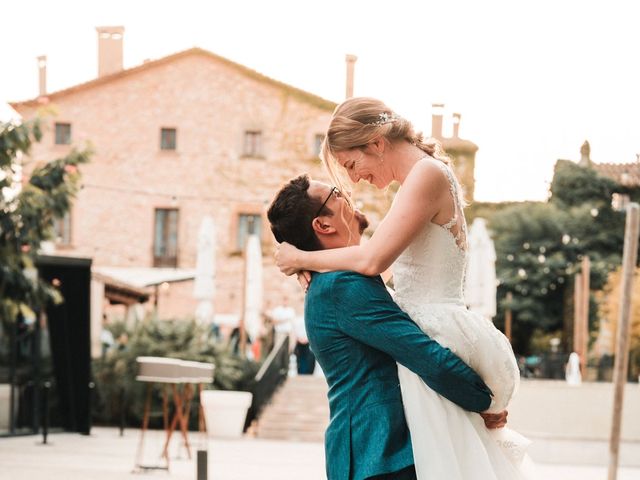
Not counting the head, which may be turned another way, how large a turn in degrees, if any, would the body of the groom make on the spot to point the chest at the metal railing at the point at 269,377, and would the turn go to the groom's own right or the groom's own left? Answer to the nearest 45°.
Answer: approximately 90° to the groom's own left

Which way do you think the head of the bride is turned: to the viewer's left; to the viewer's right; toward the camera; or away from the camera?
to the viewer's left

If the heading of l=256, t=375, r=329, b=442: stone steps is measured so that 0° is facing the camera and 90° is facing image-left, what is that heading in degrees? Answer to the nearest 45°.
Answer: approximately 0°

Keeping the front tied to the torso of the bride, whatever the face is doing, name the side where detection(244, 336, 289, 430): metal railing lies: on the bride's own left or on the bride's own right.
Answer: on the bride's own right

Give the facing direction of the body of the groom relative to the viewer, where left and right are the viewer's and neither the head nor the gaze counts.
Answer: facing to the right of the viewer

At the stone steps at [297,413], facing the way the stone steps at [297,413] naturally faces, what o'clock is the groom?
The groom is roughly at 12 o'clock from the stone steps.

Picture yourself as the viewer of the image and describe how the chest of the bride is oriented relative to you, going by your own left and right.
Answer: facing to the left of the viewer

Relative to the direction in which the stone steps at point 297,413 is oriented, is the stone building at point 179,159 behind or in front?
behind

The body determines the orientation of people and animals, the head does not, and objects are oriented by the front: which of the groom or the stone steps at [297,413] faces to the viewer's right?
the groom

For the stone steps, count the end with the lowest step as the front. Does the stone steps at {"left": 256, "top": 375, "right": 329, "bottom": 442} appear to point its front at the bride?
yes

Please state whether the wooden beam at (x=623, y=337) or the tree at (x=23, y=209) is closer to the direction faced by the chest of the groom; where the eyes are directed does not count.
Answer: the wooden beam
